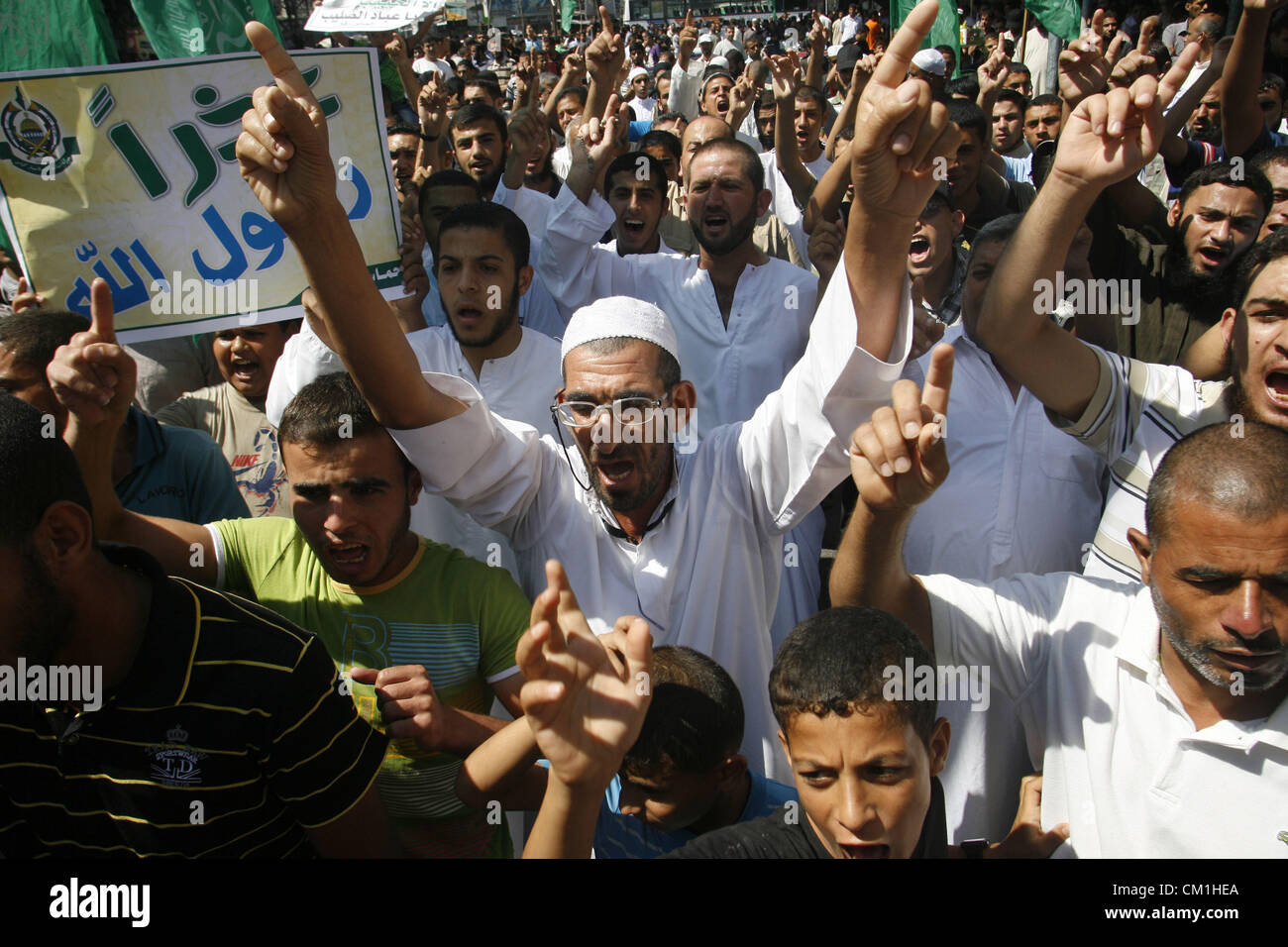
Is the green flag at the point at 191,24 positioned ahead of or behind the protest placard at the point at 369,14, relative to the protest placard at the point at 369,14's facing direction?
ahead

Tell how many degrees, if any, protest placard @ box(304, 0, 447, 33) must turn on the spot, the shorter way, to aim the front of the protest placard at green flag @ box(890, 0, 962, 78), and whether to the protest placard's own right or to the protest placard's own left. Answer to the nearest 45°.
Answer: approximately 90° to the protest placard's own left

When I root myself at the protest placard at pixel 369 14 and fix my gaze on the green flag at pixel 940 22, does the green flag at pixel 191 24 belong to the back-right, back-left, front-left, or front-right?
back-right

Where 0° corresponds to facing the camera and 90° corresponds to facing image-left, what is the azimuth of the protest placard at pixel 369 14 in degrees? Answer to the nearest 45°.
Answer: approximately 0°

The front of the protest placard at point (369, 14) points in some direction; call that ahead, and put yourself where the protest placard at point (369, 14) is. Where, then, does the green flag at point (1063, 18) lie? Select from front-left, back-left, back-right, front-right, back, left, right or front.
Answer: left

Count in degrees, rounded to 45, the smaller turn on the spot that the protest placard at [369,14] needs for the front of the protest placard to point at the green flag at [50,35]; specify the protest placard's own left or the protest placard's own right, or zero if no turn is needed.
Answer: approximately 45° to the protest placard's own right
